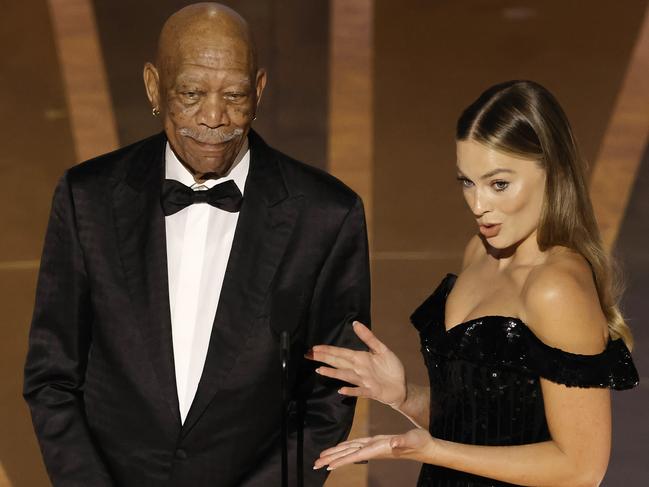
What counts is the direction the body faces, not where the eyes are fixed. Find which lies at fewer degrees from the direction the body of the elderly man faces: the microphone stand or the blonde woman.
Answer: the microphone stand

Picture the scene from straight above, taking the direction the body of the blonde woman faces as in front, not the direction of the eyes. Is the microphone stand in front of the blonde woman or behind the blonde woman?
in front

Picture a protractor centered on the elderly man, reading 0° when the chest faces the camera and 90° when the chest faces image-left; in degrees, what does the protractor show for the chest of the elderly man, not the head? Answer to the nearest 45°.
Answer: approximately 0°

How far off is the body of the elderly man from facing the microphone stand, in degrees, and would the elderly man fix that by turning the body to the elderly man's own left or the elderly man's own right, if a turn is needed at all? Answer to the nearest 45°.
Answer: approximately 45° to the elderly man's own left

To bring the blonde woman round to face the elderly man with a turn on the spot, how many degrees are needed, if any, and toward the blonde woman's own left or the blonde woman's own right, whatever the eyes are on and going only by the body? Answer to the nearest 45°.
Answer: approximately 45° to the blonde woman's own right

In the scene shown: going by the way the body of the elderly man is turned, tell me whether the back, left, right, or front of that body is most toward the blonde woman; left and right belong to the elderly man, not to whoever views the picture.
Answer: left

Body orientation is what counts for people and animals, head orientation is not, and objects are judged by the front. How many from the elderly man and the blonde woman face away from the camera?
0
